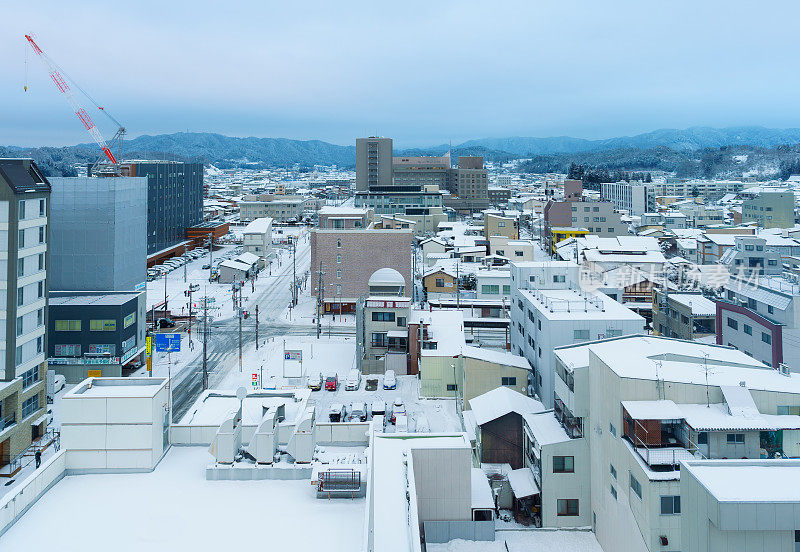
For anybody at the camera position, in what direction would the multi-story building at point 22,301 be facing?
facing the viewer and to the right of the viewer

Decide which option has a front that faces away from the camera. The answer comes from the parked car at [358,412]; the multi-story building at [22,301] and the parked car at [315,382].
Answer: the parked car at [358,412]

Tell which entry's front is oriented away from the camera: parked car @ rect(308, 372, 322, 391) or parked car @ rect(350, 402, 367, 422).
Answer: parked car @ rect(350, 402, 367, 422)

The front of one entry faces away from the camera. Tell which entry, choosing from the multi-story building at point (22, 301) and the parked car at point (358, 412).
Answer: the parked car

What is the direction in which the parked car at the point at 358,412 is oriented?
away from the camera

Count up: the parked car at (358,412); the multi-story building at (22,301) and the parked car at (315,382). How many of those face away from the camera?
1
